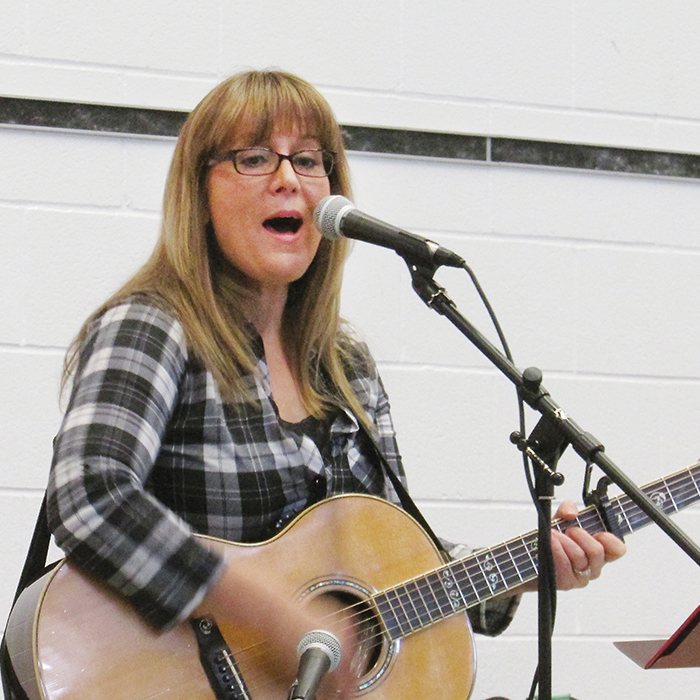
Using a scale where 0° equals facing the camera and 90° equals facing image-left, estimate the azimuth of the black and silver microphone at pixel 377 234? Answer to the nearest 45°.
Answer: approximately 90°
